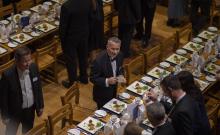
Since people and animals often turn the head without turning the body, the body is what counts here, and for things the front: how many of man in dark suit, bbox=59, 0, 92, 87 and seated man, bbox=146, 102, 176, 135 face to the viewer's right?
0

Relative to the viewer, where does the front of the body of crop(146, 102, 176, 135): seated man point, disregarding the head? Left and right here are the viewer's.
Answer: facing away from the viewer and to the left of the viewer

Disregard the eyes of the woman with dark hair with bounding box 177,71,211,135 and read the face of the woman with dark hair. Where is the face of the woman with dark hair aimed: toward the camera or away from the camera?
away from the camera

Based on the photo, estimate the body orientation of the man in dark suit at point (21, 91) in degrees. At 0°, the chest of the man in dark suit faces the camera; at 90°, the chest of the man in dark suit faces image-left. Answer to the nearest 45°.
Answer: approximately 315°

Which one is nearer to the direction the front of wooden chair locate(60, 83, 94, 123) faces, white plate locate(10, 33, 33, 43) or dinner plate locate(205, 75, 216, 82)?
the dinner plate

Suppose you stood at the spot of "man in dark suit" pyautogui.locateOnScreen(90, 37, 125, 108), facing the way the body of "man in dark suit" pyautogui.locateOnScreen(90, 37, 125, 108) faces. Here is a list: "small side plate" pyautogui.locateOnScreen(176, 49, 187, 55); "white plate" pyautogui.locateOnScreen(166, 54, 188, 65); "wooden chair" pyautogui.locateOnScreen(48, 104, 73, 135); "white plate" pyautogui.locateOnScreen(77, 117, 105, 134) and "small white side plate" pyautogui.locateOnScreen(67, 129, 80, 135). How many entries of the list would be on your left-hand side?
2

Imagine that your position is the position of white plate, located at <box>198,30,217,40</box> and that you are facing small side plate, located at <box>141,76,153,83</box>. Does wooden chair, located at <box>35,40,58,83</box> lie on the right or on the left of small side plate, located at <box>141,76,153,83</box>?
right

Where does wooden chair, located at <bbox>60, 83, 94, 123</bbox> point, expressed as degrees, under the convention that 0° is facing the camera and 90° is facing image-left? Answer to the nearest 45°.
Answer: approximately 315°

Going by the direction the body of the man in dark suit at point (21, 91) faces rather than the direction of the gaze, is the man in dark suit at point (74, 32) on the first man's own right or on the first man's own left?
on the first man's own left

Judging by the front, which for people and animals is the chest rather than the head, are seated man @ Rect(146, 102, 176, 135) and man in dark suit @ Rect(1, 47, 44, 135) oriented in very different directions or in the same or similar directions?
very different directions

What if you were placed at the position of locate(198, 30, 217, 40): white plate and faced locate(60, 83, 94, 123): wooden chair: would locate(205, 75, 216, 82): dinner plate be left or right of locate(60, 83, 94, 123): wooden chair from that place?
left

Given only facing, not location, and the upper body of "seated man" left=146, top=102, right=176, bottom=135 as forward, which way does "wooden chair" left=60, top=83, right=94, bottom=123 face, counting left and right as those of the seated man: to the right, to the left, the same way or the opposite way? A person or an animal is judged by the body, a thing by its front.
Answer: the opposite way

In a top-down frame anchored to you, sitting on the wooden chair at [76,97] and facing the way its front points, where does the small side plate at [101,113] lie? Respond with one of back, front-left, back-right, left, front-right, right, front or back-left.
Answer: front
